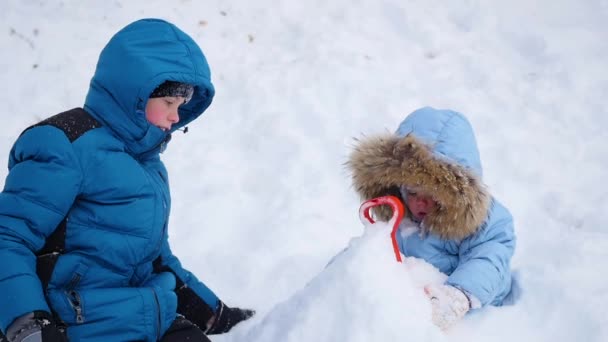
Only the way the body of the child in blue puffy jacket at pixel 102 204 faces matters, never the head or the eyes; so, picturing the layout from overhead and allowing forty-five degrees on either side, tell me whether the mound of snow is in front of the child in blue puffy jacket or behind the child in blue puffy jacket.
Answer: in front

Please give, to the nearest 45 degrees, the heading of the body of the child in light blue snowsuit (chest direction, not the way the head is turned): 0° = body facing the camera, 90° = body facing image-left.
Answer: approximately 45°

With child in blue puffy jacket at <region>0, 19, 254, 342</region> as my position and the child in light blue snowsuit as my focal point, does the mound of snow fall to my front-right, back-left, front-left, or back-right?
front-right

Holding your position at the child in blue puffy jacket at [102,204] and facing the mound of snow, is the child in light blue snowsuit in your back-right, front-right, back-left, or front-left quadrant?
front-left

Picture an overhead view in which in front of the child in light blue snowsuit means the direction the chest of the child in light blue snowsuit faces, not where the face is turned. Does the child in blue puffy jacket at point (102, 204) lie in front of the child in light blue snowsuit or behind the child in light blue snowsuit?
in front

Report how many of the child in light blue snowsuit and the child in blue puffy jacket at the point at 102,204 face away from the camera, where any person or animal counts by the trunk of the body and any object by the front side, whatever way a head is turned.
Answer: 0

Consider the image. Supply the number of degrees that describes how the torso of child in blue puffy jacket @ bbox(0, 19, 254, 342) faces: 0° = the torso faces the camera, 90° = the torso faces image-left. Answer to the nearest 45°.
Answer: approximately 315°

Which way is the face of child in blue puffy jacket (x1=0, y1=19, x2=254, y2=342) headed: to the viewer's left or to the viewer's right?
to the viewer's right

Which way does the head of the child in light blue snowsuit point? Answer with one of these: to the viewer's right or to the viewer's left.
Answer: to the viewer's left
